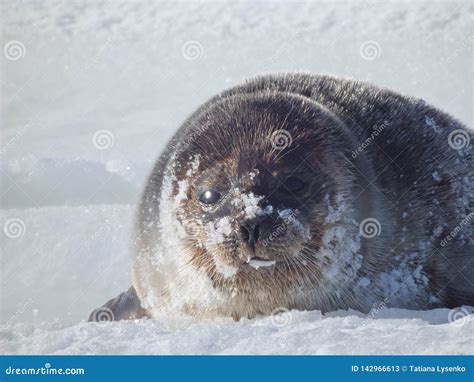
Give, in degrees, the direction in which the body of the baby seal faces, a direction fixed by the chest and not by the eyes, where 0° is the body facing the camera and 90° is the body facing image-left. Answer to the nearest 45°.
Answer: approximately 45°
